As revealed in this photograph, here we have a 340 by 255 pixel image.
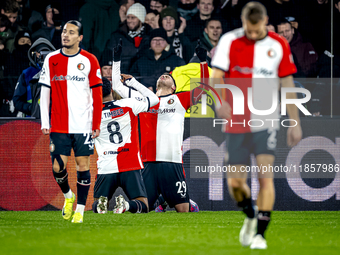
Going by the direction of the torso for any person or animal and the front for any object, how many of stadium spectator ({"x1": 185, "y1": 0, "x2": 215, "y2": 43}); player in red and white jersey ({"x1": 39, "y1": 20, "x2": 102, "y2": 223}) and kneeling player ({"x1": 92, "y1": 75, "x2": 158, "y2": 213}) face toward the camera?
2

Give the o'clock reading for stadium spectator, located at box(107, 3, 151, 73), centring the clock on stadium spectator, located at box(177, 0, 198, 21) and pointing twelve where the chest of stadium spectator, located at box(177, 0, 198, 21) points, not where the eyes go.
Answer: stadium spectator, located at box(107, 3, 151, 73) is roughly at 2 o'clock from stadium spectator, located at box(177, 0, 198, 21).

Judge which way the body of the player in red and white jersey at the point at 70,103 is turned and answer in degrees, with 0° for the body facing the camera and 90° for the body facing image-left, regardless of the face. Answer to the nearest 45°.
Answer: approximately 0°

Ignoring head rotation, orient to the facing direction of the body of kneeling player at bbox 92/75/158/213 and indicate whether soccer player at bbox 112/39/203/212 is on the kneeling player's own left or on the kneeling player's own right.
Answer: on the kneeling player's own right

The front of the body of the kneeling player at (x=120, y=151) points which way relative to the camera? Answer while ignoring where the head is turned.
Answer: away from the camera

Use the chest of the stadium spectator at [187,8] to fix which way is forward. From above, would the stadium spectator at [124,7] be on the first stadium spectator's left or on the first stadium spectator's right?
on the first stadium spectator's right

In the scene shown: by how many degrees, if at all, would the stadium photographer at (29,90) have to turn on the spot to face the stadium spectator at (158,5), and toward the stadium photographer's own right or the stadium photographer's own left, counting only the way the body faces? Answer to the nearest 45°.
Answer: approximately 90° to the stadium photographer's own left
